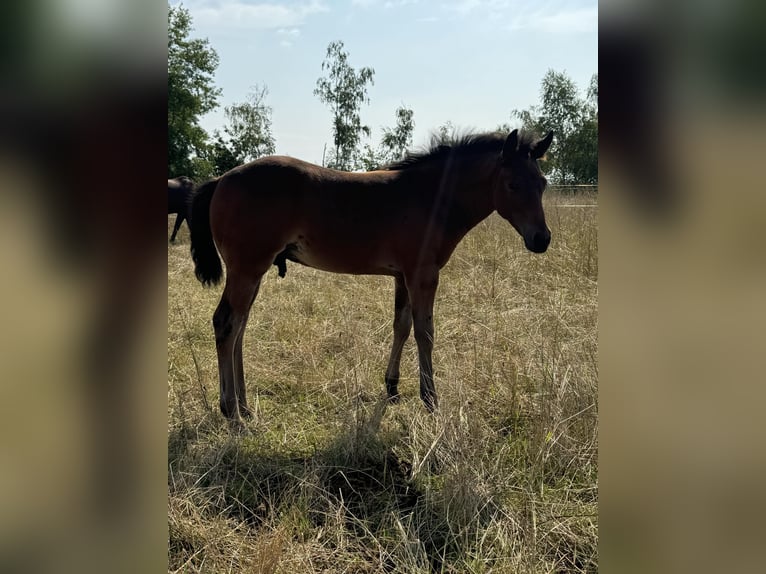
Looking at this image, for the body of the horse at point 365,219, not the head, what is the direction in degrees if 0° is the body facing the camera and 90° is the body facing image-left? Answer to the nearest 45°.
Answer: approximately 270°

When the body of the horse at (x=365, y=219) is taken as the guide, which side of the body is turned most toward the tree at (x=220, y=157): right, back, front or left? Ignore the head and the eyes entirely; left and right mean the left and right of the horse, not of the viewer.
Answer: left

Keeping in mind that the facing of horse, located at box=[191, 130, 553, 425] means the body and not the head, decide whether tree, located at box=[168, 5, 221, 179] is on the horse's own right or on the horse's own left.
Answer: on the horse's own left
